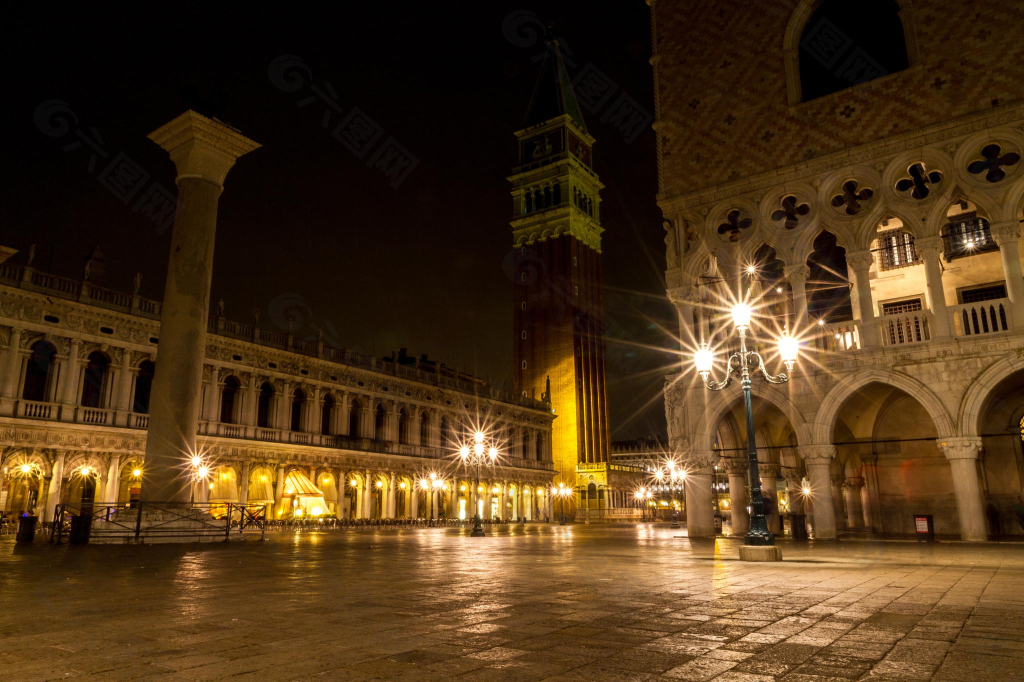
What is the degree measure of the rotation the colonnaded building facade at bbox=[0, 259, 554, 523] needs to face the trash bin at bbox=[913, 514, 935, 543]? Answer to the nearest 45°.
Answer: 0° — it already faces it

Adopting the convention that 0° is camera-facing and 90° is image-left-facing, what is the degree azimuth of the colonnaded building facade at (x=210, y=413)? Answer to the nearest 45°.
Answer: approximately 315°

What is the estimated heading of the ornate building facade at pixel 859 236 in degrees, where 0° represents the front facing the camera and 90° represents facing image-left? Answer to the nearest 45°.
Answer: approximately 45°

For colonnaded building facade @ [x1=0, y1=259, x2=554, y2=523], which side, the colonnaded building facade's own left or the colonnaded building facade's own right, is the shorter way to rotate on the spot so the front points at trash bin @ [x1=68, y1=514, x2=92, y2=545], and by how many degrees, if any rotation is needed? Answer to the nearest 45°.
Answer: approximately 45° to the colonnaded building facade's own right

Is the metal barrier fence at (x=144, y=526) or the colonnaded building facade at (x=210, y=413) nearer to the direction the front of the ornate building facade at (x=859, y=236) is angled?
the metal barrier fence

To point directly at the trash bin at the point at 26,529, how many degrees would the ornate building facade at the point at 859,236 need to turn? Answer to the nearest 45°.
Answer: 0° — it already faces it

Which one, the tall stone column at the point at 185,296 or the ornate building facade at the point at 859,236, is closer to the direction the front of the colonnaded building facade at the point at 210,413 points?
the ornate building facade
